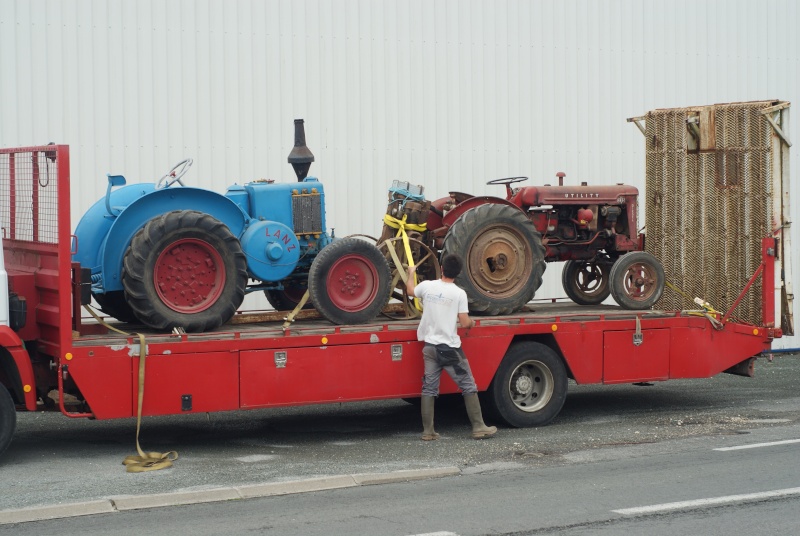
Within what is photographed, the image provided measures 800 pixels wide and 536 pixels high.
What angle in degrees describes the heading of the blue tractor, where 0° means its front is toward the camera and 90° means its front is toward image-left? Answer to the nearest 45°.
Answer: approximately 225°

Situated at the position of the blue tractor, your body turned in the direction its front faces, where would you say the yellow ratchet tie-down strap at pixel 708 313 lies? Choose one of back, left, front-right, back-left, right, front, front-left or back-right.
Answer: front-right

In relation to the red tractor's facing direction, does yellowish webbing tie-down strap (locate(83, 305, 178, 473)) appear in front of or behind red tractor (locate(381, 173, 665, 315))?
behind

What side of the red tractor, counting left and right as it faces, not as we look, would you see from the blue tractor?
back

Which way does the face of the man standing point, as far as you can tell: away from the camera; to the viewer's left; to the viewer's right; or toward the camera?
away from the camera

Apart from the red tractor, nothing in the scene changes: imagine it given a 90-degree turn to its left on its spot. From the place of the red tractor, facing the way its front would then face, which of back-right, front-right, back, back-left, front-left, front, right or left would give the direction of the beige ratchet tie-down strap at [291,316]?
left

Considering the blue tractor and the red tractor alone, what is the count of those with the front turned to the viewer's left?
0

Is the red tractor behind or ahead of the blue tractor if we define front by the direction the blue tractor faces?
ahead

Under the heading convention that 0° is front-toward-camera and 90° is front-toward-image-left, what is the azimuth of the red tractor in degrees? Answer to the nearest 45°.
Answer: approximately 225°
